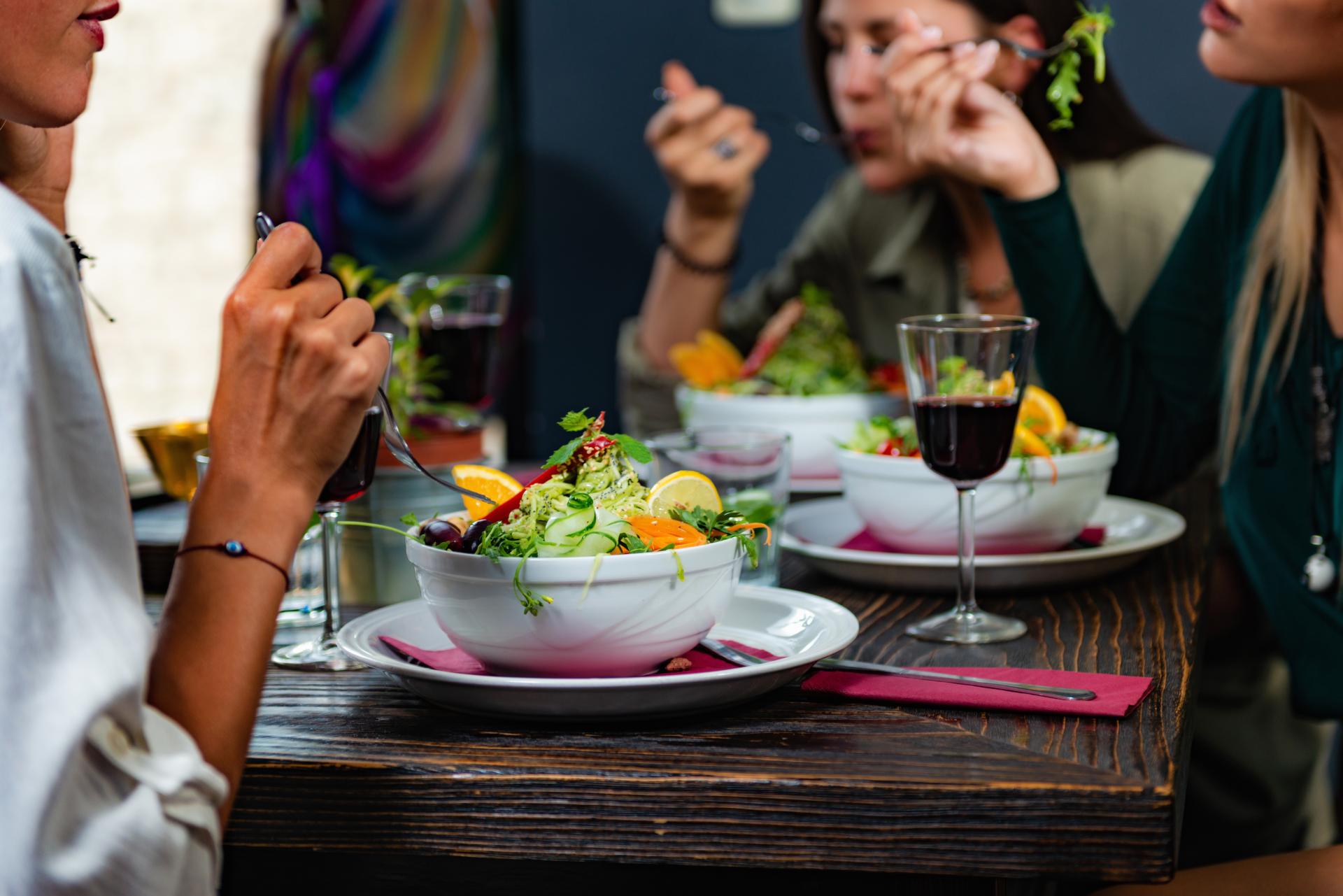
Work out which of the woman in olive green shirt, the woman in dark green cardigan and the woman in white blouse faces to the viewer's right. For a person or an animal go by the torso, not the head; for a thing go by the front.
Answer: the woman in white blouse

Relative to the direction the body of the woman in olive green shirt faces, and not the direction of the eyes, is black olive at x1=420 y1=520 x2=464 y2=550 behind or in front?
in front

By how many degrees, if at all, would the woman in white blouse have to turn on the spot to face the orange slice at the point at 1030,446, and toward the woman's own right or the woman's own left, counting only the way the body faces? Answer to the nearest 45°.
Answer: approximately 45° to the woman's own left

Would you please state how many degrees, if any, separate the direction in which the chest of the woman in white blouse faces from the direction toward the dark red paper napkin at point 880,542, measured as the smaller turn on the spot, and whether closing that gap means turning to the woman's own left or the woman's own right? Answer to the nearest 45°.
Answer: approximately 45° to the woman's own left

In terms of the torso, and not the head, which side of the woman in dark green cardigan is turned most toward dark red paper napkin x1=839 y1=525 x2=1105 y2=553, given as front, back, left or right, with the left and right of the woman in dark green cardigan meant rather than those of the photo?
front

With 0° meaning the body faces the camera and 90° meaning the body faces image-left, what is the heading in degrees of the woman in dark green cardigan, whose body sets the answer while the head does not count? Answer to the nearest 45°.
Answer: approximately 45°

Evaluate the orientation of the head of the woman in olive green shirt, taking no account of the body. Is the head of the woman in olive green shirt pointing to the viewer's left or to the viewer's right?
to the viewer's left

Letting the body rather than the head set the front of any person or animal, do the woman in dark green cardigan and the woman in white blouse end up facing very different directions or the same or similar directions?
very different directions

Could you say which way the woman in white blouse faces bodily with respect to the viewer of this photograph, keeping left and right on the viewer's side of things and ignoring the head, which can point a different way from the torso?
facing to the right of the viewer

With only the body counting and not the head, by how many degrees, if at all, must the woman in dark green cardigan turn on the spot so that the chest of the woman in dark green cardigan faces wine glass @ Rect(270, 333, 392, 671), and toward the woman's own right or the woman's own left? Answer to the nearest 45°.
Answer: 0° — they already face it

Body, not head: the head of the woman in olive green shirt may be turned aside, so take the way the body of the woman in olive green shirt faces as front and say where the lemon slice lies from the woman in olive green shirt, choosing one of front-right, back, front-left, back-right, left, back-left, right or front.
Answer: front-left
